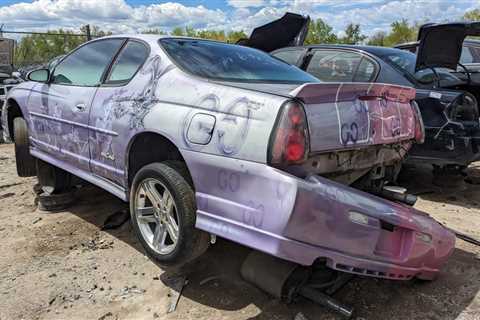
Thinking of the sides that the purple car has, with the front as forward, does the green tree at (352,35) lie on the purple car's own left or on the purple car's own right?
on the purple car's own right

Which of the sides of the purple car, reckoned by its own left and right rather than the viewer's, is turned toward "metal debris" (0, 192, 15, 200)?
front

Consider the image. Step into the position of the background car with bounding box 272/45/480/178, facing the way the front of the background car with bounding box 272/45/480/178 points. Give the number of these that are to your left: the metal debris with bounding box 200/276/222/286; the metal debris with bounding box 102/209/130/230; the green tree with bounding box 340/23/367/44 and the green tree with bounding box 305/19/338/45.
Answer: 2

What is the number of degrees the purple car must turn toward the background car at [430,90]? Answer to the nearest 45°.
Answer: approximately 90° to its right

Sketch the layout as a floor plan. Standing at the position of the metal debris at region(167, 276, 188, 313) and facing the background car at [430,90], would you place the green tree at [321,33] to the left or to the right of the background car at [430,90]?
left

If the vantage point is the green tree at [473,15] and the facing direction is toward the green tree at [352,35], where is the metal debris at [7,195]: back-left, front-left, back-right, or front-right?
front-left

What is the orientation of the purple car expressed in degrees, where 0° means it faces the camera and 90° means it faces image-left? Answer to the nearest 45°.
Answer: approximately 135°

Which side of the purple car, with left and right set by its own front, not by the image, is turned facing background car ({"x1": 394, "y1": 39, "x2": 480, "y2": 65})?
right
